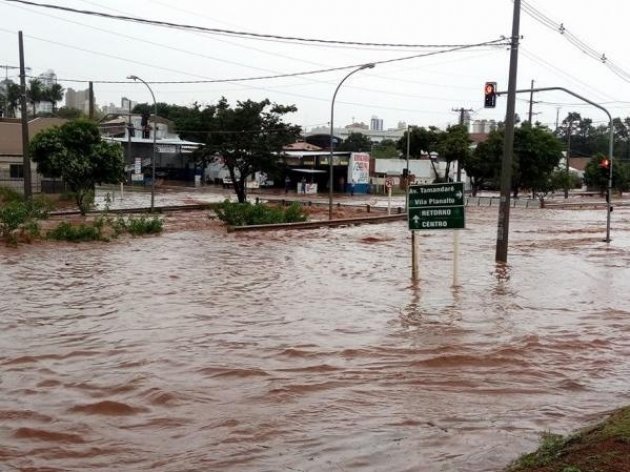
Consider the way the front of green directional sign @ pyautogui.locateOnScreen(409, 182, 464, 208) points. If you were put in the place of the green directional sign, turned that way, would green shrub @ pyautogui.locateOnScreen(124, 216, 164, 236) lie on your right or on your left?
on your right

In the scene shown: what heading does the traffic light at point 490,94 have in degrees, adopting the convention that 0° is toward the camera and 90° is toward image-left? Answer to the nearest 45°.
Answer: approximately 0°

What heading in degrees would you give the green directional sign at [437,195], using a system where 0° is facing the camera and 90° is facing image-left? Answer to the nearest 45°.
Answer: approximately 0°

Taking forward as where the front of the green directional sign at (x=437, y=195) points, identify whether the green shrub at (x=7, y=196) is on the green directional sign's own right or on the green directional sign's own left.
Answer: on the green directional sign's own right

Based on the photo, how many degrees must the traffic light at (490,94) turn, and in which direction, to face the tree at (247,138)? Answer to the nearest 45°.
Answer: approximately 135° to its right

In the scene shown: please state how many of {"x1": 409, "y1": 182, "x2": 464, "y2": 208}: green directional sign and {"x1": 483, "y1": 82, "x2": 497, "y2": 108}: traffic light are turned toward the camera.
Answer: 2

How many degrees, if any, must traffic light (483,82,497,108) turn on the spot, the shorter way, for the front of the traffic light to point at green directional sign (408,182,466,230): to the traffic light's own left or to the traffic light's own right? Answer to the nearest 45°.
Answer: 0° — it already faces it

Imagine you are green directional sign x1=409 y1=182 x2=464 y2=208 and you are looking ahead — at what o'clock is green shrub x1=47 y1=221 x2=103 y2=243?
The green shrub is roughly at 4 o'clock from the green directional sign.

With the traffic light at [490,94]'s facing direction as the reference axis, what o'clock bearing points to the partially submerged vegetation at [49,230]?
The partially submerged vegetation is roughly at 3 o'clock from the traffic light.
